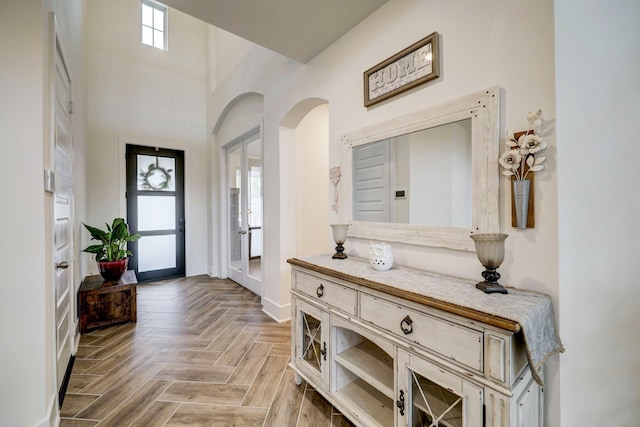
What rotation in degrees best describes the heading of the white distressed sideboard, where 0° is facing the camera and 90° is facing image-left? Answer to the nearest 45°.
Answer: approximately 45°

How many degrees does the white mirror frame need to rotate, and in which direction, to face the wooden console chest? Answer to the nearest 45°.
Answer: approximately 45° to its right

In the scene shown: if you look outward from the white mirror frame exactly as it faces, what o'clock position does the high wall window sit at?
The high wall window is roughly at 2 o'clock from the white mirror frame.

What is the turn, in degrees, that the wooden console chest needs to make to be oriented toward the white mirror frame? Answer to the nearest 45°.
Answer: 0° — it already faces it

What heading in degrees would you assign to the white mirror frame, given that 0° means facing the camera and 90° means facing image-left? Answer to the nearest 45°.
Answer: approximately 45°

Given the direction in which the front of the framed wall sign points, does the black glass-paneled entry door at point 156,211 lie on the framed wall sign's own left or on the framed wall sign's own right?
on the framed wall sign's own right

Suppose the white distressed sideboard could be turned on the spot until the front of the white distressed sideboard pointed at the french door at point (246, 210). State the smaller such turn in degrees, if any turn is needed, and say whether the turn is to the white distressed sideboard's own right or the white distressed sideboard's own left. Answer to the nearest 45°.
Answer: approximately 90° to the white distressed sideboard's own right

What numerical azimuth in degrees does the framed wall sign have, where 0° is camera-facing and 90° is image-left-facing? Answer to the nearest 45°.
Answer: approximately 45°
